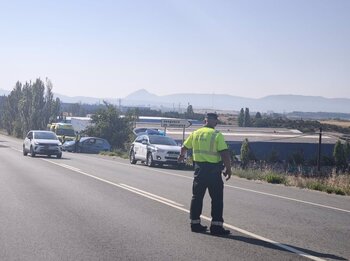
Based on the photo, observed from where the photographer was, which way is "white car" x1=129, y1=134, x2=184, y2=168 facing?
facing the viewer and to the right of the viewer

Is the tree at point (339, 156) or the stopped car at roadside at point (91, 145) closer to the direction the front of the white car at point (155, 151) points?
the tree

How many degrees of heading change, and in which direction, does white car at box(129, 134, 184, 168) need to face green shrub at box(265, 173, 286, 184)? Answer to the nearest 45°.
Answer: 0° — it already faces it

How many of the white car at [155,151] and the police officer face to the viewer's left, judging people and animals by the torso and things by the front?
0
